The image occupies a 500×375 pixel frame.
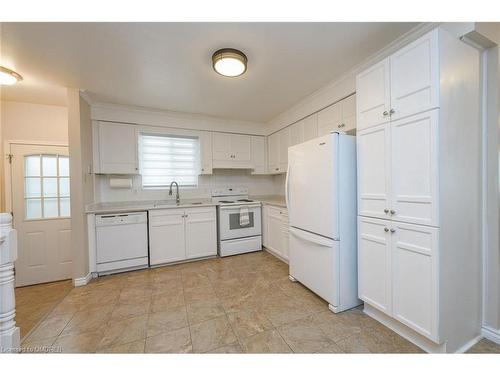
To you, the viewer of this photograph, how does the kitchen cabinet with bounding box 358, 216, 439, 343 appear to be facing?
facing the viewer and to the left of the viewer

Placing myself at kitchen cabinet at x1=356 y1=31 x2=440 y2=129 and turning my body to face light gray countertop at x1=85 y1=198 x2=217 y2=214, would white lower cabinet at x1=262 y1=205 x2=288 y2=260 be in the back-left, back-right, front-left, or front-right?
front-right

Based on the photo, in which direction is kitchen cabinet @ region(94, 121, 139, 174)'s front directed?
toward the camera

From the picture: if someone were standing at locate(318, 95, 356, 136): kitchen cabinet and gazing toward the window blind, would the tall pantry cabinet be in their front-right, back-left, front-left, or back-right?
back-left

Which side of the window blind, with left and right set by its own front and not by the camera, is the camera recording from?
front

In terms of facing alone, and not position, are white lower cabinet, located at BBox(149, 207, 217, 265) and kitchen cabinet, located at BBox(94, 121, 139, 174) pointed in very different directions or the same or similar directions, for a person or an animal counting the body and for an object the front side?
same or similar directions

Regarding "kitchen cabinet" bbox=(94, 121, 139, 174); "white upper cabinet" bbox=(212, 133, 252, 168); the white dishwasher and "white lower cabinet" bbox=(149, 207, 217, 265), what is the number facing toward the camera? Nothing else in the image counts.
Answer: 4

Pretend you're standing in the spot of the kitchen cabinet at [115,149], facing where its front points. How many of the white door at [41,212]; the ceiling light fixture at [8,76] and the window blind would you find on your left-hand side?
1

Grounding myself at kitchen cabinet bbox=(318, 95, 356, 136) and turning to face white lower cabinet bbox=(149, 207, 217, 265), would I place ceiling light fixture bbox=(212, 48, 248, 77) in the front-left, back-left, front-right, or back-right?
front-left

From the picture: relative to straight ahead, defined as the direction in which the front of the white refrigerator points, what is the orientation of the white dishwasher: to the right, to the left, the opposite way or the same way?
to the left

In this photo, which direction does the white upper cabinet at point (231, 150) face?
toward the camera

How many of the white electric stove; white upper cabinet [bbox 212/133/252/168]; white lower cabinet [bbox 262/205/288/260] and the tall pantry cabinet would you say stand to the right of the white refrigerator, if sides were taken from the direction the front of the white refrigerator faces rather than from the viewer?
3

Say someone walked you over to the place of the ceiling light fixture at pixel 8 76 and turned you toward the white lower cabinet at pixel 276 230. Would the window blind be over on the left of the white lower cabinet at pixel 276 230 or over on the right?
left

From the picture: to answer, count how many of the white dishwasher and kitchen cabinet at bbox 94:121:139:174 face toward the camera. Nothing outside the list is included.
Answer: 2

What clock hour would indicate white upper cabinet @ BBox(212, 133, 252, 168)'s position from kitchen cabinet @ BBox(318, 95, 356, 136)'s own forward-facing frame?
The white upper cabinet is roughly at 2 o'clock from the kitchen cabinet.
